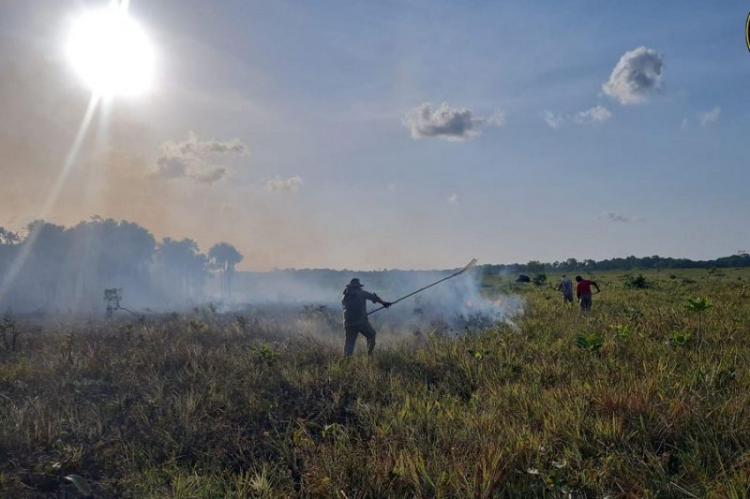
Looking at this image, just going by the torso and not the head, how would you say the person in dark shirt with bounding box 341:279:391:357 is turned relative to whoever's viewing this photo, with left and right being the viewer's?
facing away from the viewer and to the right of the viewer
